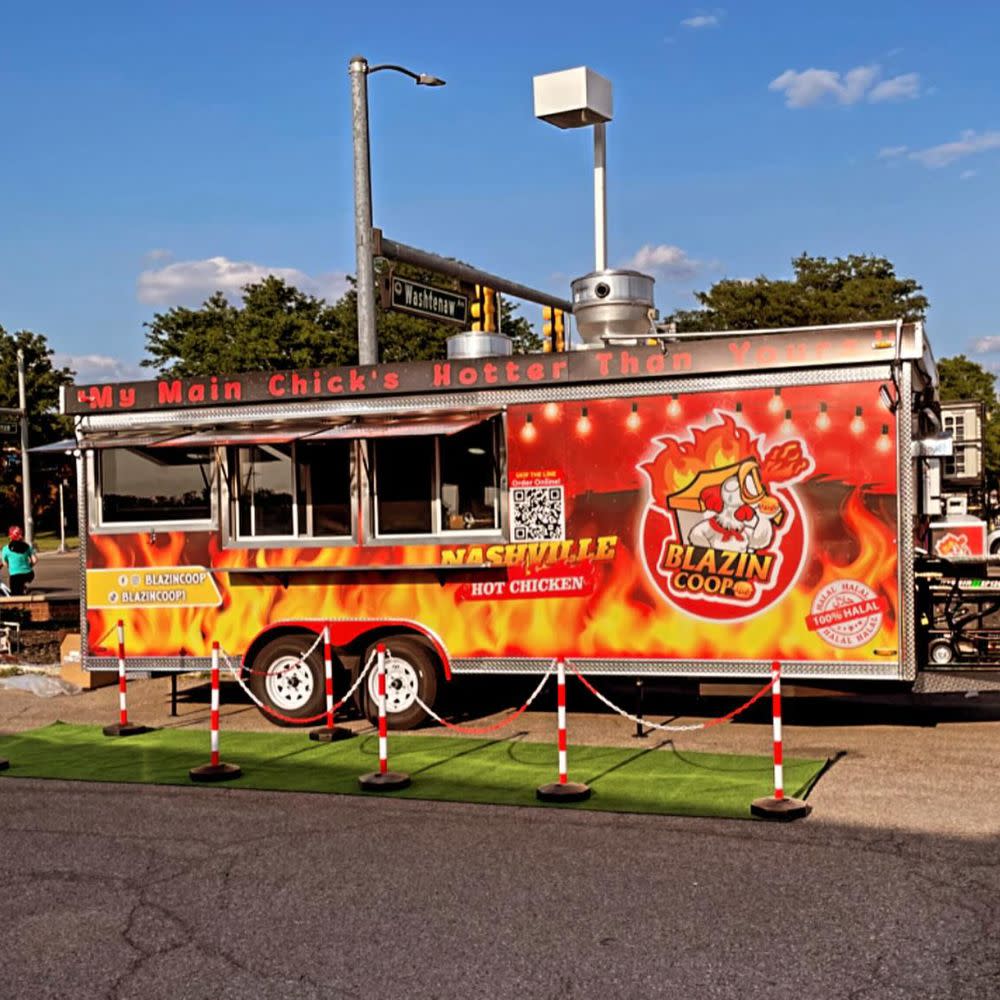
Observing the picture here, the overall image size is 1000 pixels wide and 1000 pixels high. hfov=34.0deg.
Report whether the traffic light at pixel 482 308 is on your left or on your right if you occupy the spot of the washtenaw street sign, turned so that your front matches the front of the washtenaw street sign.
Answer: on your left

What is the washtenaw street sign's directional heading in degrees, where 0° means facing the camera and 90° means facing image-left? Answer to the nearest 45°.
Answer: approximately 315°

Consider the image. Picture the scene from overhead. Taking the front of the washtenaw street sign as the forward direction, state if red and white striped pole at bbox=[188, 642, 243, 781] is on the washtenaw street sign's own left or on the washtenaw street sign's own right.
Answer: on the washtenaw street sign's own right

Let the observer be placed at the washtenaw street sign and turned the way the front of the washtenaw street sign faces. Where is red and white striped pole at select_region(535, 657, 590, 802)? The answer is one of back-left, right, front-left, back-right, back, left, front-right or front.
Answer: front-right

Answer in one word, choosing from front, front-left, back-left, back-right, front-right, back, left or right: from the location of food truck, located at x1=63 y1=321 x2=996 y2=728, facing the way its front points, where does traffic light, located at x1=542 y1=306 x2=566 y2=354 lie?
left

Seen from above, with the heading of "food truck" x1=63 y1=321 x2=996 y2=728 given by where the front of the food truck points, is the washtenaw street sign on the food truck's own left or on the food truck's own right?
on the food truck's own left

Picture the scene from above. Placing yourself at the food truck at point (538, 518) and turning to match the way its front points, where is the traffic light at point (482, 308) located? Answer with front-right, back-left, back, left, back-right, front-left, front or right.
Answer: left

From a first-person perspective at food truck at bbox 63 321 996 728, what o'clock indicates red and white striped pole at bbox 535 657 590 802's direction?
The red and white striped pole is roughly at 3 o'clock from the food truck.

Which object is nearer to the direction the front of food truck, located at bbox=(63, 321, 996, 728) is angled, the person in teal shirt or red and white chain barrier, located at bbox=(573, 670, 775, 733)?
the red and white chain barrier

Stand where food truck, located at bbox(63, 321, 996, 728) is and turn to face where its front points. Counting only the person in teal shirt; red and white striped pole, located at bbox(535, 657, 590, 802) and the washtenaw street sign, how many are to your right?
1

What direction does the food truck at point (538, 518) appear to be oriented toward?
to the viewer's right

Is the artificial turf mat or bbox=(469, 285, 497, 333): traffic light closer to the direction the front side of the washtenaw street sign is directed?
the artificial turf mat

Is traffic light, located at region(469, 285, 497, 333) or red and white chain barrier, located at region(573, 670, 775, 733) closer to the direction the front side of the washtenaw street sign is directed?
the red and white chain barrier

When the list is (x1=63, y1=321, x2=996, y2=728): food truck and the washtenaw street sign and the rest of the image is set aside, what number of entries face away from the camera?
0

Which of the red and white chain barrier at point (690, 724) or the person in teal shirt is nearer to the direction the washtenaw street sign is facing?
the red and white chain barrier
